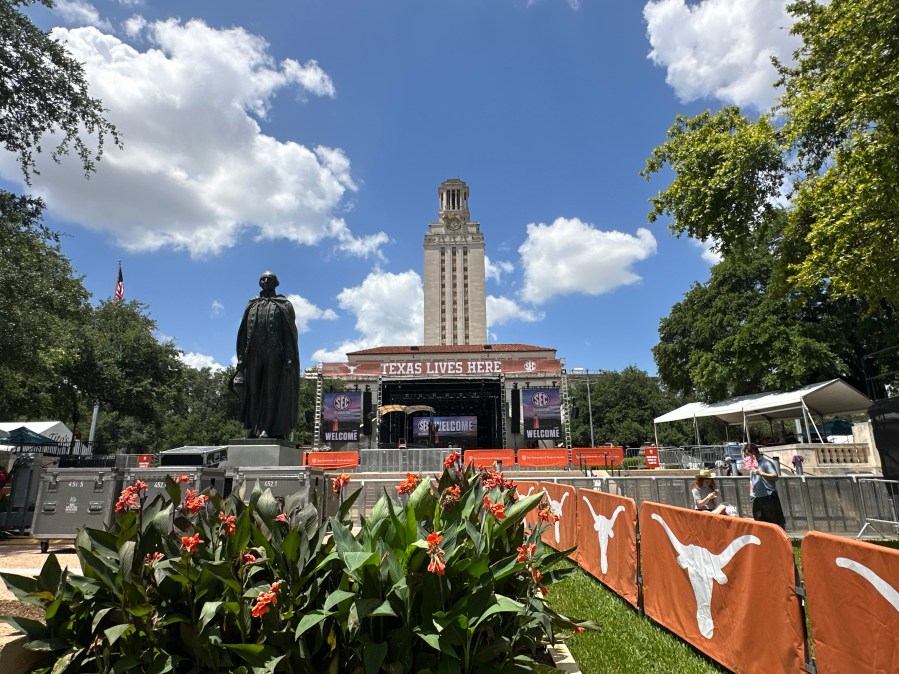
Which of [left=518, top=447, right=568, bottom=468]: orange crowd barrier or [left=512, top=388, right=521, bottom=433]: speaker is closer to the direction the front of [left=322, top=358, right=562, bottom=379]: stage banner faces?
the orange crowd barrier

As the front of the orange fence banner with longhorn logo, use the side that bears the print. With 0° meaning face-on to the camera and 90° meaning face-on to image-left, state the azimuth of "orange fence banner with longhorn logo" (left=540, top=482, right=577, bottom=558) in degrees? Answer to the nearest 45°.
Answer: approximately 45°

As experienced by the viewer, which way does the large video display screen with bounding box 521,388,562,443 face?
facing the viewer

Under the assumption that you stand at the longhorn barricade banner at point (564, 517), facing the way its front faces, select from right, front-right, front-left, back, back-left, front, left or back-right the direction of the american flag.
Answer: right

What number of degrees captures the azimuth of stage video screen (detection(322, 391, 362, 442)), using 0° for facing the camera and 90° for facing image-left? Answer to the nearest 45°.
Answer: approximately 0°

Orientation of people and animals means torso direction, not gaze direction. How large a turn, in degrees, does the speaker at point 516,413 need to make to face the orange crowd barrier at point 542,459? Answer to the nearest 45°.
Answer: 0° — it already faces it

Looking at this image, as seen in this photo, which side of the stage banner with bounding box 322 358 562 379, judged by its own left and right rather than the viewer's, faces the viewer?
front

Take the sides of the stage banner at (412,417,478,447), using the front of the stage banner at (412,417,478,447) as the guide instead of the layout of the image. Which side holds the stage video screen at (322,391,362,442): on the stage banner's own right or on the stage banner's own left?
on the stage banner's own right

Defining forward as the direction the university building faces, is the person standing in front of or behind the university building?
in front

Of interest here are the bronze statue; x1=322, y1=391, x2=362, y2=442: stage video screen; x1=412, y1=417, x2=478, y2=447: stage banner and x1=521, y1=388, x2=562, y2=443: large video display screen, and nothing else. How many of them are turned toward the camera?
4

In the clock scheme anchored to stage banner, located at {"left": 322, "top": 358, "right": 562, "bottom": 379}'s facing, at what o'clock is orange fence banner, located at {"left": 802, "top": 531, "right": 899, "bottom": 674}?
The orange fence banner is roughly at 12 o'clock from the stage banner.

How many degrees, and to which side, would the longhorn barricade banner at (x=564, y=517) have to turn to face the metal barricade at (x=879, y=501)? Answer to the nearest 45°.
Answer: approximately 180°

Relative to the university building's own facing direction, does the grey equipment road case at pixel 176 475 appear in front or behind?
in front

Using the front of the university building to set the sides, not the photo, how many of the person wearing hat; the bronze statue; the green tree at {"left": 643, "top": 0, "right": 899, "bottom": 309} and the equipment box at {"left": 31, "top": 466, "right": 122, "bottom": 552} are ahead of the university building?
4

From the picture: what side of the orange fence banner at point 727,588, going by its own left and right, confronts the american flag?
right

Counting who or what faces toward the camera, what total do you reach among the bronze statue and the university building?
2
